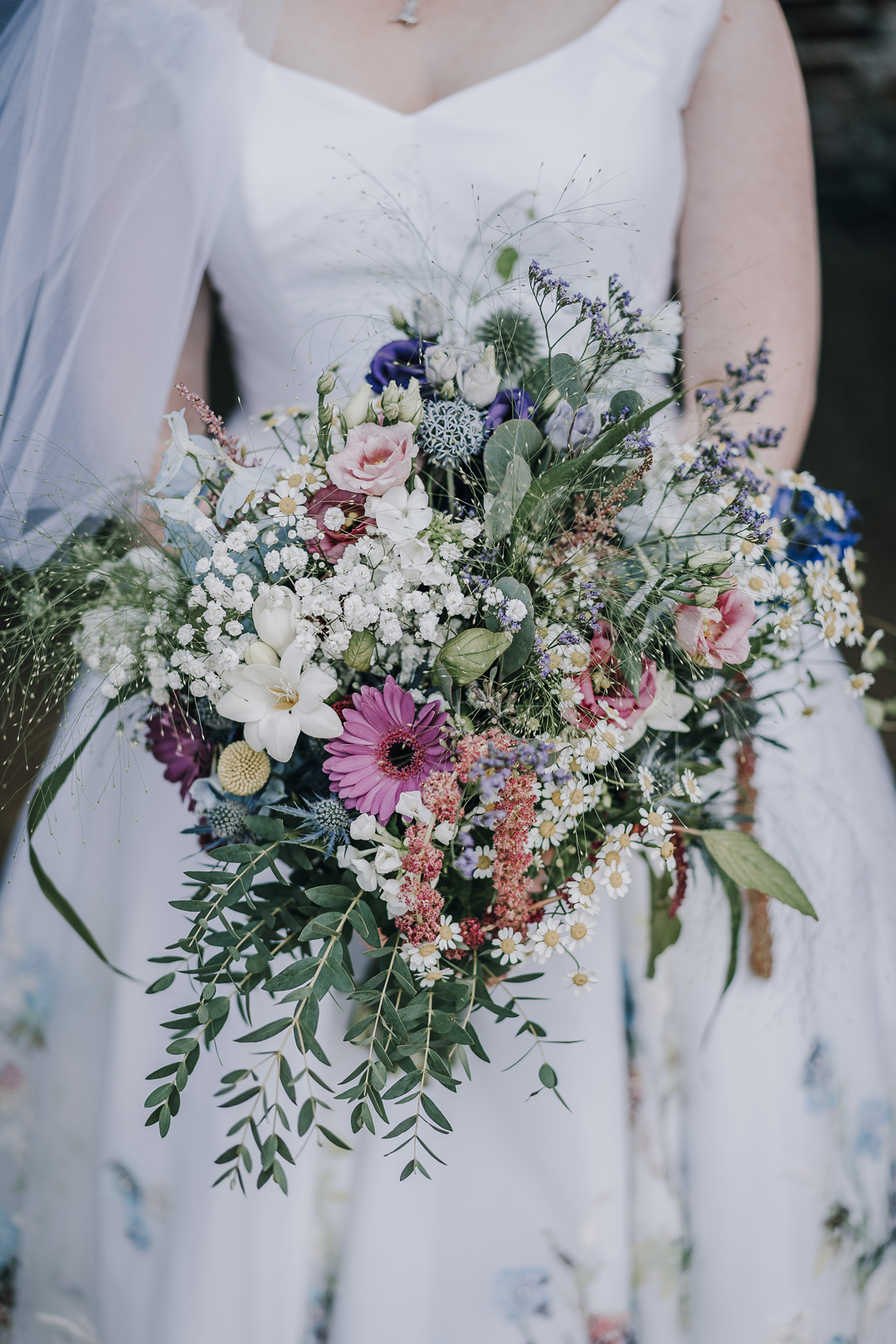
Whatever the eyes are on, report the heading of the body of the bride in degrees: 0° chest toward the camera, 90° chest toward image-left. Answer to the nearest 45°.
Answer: approximately 0°
